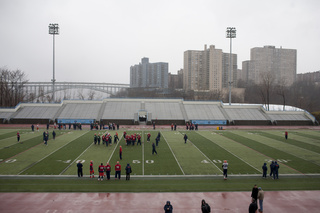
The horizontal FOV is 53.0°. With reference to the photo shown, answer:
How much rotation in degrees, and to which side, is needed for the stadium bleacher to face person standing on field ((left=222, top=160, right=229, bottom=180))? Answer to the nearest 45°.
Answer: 0° — it already faces them

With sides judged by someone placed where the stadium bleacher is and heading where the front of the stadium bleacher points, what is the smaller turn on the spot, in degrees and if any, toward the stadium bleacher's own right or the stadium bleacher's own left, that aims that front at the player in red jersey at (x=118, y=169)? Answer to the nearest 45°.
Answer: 0° — it already faces them

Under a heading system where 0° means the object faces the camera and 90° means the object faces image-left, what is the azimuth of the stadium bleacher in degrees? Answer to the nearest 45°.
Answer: approximately 0°
